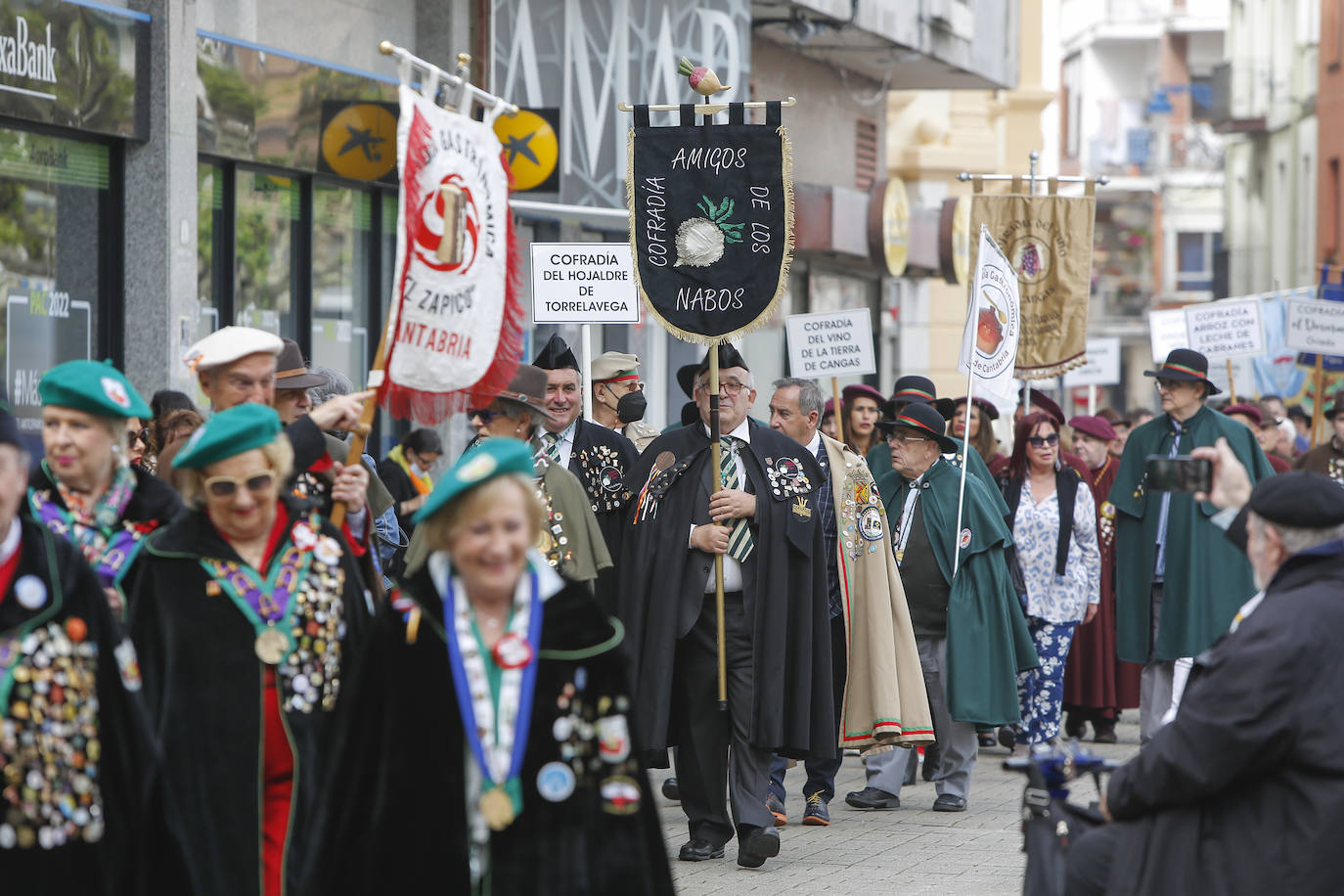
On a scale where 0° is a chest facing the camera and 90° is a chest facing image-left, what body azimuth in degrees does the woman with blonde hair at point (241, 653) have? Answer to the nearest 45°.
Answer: approximately 0°

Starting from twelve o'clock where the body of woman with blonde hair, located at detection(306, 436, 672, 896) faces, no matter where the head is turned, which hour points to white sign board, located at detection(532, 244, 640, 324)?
The white sign board is roughly at 6 o'clock from the woman with blonde hair.

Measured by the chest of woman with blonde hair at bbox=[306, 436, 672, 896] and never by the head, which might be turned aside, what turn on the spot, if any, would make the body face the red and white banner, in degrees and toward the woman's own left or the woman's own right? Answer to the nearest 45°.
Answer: approximately 180°

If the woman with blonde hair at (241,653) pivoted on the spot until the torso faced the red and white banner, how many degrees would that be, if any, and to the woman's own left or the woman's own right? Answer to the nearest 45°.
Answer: approximately 135° to the woman's own left

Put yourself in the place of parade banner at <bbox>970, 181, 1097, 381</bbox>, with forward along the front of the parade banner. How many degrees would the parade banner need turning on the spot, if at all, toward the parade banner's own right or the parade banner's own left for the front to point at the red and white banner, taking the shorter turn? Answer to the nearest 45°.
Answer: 0° — it already faces it

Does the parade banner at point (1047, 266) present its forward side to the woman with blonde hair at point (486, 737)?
yes

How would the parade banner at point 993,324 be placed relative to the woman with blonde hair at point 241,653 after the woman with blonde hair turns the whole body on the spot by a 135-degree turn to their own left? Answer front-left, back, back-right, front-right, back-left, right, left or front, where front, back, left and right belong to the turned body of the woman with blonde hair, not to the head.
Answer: front

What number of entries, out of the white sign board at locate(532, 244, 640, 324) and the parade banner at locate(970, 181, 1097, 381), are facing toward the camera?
2
